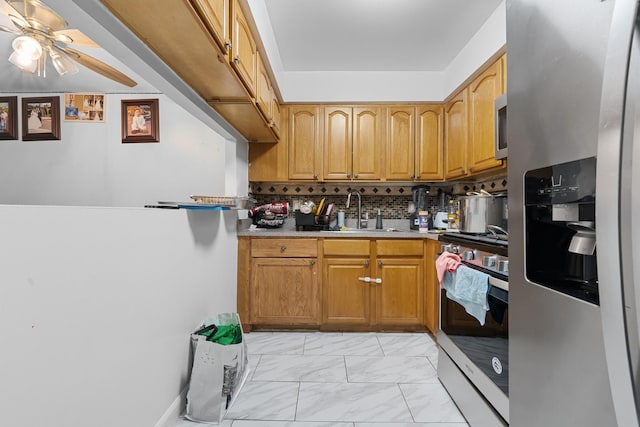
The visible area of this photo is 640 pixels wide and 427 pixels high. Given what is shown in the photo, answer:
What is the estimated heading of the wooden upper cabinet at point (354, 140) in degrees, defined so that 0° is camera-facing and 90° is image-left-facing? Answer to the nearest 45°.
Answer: approximately 0°

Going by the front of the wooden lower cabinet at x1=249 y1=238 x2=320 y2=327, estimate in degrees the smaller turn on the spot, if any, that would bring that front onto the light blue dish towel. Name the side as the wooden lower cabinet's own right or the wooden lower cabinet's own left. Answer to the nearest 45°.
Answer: approximately 45° to the wooden lower cabinet's own left

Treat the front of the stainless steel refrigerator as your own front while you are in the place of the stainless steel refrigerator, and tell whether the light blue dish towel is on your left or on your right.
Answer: on your right

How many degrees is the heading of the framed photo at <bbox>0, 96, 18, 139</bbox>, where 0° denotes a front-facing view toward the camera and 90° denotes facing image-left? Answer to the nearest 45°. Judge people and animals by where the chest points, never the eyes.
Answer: approximately 45°

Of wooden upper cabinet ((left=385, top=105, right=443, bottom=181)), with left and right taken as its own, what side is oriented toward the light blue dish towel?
front

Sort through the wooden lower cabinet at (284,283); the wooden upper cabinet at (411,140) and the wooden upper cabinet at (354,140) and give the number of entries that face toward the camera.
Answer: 3

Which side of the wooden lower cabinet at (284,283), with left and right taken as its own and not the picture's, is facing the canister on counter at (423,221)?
left

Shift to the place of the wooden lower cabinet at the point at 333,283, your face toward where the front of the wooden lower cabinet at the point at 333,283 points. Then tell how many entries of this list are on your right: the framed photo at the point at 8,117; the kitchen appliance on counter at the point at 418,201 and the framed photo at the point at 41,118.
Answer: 2

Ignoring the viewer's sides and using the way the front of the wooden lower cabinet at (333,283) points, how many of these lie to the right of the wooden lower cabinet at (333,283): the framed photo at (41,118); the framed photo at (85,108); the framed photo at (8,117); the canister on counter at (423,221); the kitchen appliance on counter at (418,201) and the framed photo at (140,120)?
4

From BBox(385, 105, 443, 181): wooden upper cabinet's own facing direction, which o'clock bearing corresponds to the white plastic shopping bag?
The white plastic shopping bag is roughly at 1 o'clock from the wooden upper cabinet.

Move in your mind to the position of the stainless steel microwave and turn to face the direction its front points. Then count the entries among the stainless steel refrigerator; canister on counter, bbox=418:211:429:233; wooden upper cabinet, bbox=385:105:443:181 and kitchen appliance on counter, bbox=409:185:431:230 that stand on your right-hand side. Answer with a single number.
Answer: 3

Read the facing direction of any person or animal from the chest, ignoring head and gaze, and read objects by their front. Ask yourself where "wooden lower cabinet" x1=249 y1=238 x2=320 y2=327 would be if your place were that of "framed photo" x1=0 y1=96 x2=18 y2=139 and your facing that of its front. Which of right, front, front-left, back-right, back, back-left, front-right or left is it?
left
